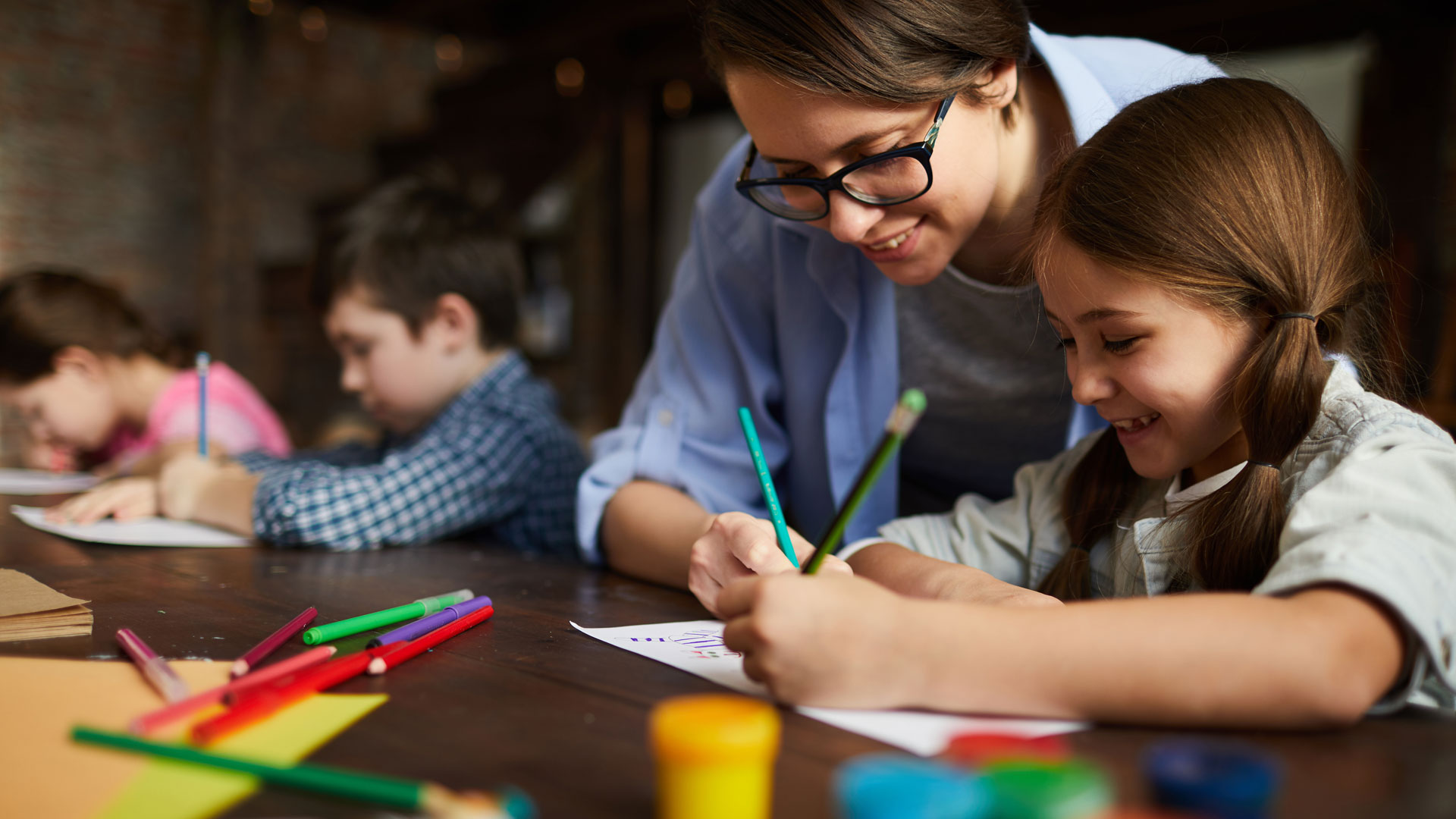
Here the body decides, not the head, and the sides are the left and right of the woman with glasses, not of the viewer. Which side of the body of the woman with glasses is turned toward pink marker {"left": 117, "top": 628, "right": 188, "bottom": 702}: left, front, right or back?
front

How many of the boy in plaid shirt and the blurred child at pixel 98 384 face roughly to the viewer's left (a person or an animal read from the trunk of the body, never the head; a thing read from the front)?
2

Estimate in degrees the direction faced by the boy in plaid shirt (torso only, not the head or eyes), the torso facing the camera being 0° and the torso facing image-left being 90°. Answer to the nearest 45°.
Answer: approximately 90°

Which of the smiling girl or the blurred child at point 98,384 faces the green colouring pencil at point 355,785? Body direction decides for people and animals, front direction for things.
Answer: the smiling girl

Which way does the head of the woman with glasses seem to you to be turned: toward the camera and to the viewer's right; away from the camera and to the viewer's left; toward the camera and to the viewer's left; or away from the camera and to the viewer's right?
toward the camera and to the viewer's left

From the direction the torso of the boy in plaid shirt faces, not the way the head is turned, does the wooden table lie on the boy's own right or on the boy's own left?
on the boy's own left

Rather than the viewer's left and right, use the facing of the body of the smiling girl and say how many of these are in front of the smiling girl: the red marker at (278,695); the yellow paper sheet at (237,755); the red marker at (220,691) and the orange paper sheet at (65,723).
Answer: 4

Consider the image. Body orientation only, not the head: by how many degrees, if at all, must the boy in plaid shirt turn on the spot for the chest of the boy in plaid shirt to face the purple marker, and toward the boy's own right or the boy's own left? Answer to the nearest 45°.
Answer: approximately 90° to the boy's own left

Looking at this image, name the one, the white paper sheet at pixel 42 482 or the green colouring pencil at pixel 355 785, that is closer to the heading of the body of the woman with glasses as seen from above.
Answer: the green colouring pencil

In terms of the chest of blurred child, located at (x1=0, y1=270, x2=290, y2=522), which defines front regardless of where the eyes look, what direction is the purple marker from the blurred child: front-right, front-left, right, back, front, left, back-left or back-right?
left

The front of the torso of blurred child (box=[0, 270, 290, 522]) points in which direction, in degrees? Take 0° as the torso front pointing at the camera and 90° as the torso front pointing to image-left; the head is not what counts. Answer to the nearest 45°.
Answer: approximately 90°

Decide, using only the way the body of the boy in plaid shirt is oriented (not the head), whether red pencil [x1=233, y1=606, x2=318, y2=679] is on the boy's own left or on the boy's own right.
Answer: on the boy's own left

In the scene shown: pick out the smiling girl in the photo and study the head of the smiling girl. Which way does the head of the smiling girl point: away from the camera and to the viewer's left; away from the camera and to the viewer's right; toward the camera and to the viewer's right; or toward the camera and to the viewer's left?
toward the camera and to the viewer's left
